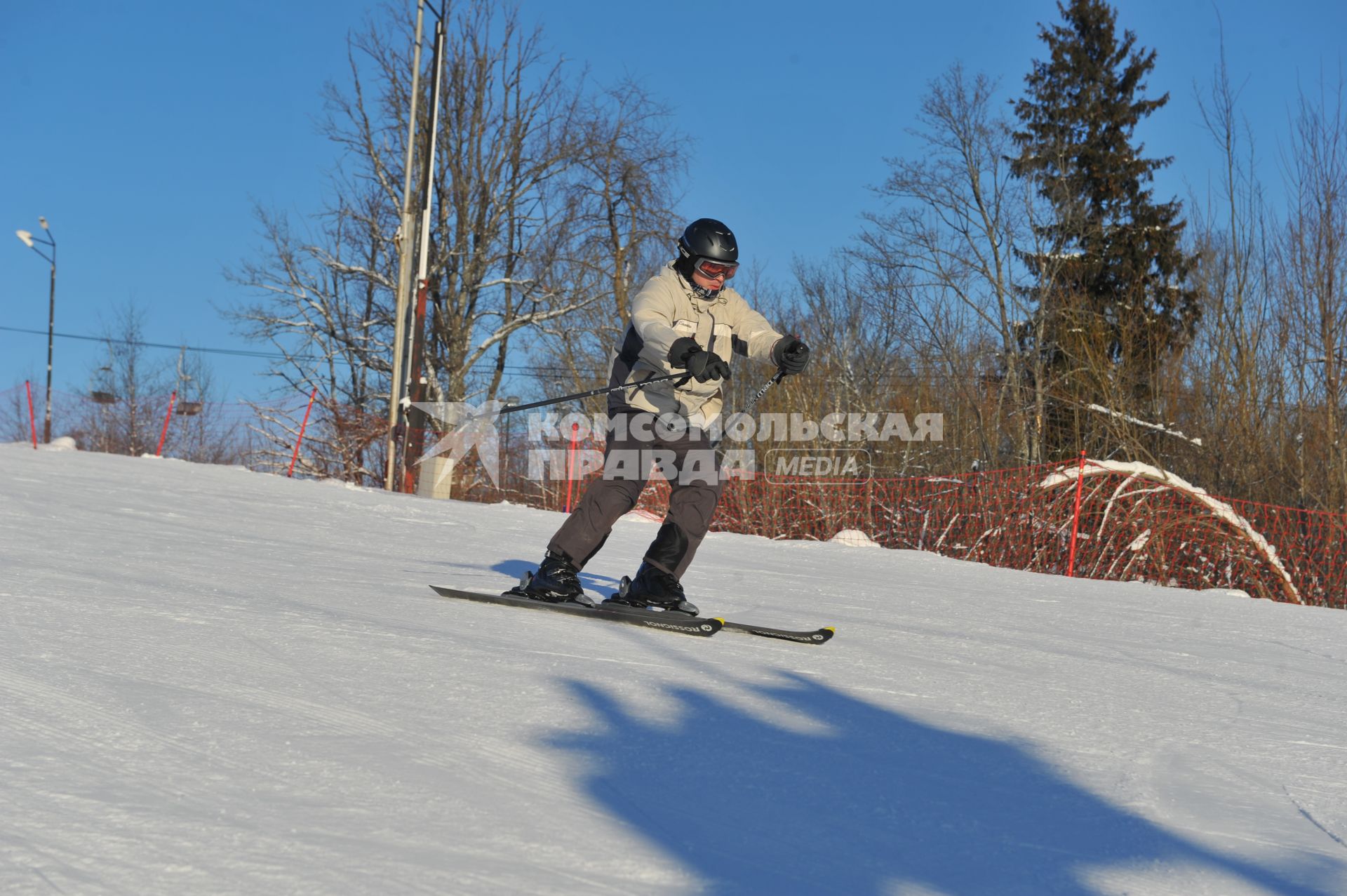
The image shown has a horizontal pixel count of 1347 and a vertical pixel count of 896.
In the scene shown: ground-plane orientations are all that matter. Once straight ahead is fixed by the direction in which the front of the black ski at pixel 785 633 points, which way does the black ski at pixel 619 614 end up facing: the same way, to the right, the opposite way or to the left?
the same way

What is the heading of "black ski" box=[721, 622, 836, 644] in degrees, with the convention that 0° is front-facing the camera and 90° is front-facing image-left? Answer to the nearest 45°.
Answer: approximately 315°

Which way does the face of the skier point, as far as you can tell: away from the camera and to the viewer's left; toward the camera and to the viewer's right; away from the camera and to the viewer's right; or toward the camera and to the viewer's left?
toward the camera and to the viewer's right

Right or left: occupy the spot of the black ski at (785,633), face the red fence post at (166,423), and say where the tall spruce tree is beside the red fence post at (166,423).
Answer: right

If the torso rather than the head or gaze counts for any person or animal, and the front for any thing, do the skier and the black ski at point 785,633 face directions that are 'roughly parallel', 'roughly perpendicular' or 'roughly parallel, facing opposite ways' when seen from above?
roughly parallel

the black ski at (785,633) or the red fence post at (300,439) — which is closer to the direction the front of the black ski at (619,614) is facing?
the black ski

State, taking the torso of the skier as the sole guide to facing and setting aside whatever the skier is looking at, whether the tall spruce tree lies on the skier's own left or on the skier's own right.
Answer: on the skier's own left

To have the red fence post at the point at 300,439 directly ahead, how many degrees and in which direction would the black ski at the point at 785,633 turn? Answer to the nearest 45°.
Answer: approximately 180°

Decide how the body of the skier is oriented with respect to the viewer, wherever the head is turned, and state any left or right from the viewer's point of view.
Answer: facing the viewer and to the right of the viewer

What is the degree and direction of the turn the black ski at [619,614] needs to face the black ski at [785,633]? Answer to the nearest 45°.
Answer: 0° — it already faces it

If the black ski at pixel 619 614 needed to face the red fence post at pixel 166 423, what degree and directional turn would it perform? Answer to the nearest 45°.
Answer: approximately 180°

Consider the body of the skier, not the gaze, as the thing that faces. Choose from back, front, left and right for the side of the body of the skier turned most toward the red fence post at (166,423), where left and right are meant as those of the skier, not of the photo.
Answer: back
